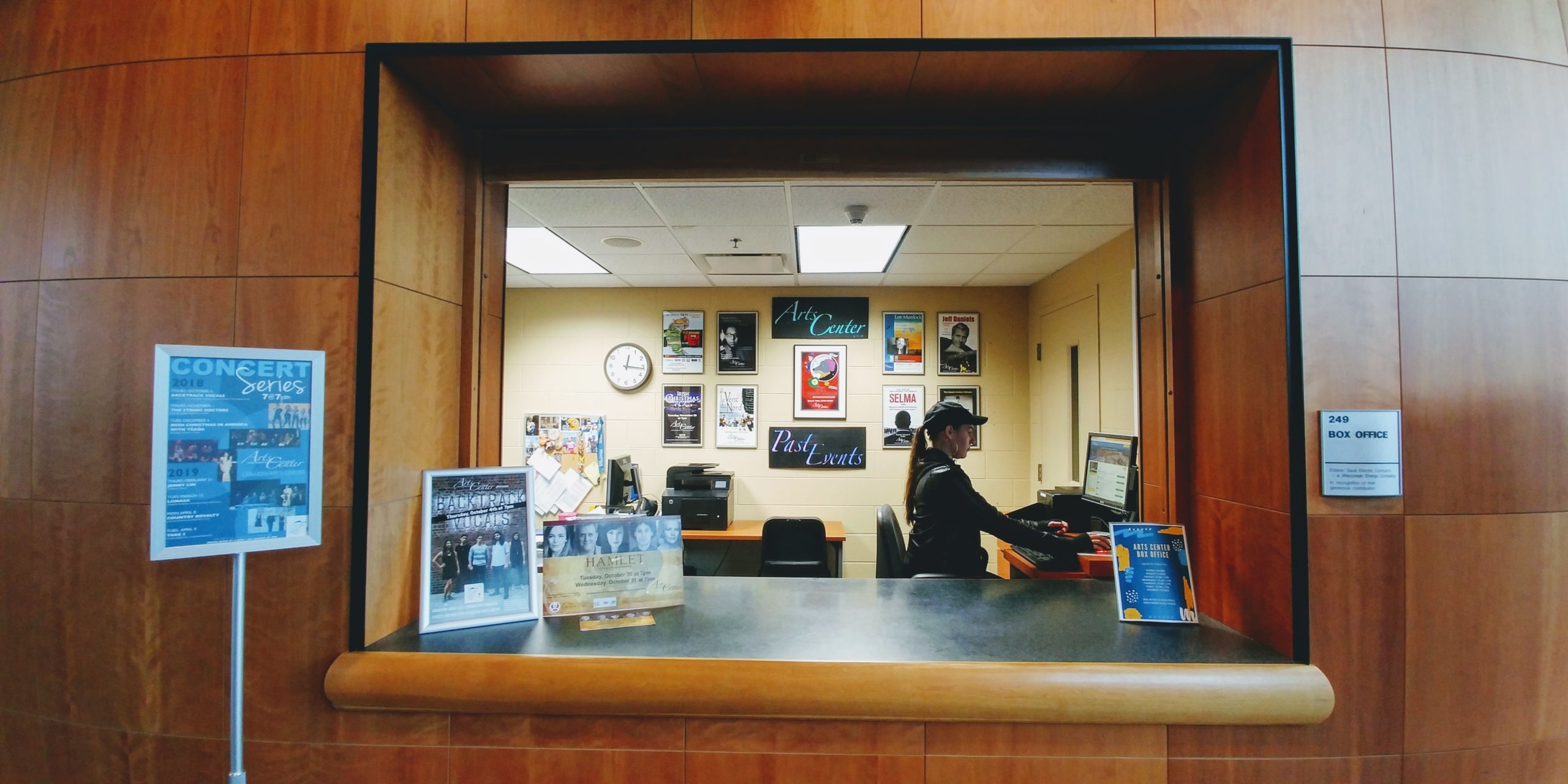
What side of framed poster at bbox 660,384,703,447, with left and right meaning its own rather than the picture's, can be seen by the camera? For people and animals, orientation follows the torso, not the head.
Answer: front

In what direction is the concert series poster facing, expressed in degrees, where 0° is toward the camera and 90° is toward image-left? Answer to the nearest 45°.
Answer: approximately 0°

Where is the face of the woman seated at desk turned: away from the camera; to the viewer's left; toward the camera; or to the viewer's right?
to the viewer's right

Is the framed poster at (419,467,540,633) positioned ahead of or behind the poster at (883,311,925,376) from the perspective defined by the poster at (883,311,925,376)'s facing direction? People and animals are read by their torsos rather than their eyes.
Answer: ahead

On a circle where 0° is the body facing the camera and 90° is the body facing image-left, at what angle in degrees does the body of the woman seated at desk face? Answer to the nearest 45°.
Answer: approximately 270°

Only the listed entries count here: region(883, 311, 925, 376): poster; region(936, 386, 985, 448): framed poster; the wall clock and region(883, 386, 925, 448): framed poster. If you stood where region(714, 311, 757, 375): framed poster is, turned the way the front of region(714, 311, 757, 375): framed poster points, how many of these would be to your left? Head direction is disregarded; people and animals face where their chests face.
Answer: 3

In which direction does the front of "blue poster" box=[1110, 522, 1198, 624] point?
toward the camera

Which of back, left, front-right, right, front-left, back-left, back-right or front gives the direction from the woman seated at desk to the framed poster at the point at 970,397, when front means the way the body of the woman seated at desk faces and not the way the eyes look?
left

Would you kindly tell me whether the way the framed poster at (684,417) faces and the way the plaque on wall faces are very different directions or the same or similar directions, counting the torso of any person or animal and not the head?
same or similar directions

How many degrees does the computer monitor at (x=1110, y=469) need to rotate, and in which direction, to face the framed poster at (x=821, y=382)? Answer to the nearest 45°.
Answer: approximately 90° to its right

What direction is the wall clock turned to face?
toward the camera

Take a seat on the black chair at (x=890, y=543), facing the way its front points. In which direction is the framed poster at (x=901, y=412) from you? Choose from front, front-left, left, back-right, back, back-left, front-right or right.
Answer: left

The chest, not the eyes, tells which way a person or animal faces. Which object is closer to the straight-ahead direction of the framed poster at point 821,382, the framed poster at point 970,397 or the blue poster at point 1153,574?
the blue poster

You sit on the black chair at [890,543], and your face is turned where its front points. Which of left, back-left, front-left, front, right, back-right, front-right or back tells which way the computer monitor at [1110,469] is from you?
front

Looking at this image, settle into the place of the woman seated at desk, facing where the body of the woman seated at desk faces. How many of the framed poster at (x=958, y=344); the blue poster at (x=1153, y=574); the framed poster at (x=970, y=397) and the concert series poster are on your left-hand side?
2

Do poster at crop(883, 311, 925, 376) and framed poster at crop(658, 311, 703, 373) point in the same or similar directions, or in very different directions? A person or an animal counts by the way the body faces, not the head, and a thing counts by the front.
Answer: same or similar directions
